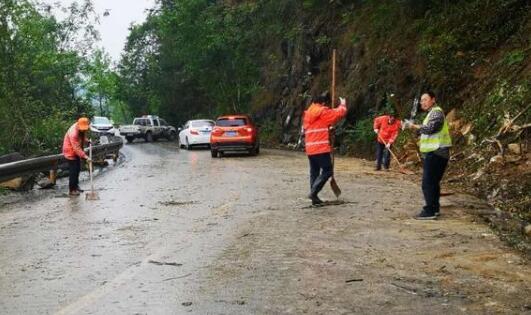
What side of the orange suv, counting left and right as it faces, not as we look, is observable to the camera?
back

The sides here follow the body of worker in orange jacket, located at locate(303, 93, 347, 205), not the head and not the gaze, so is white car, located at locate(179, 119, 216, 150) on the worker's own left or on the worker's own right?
on the worker's own left

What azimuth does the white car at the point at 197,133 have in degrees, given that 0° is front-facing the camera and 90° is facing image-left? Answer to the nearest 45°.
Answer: approximately 135°

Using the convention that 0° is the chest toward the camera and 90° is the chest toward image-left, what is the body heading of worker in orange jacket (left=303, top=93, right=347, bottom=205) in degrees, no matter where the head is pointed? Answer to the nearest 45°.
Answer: approximately 225°

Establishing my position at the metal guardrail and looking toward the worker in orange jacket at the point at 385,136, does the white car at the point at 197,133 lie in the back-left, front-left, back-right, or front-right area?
front-left

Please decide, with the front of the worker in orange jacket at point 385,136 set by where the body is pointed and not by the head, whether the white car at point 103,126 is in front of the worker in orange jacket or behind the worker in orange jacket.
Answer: behind

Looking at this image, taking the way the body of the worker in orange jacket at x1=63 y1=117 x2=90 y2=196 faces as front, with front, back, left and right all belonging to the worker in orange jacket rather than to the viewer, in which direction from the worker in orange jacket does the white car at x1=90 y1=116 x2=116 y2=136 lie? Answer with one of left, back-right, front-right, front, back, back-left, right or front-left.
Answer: left

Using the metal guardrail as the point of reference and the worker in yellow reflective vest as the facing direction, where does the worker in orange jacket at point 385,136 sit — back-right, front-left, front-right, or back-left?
front-left

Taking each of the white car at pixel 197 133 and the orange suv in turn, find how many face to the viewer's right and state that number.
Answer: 0

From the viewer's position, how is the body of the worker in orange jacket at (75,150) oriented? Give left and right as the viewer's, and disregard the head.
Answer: facing to the right of the viewer
